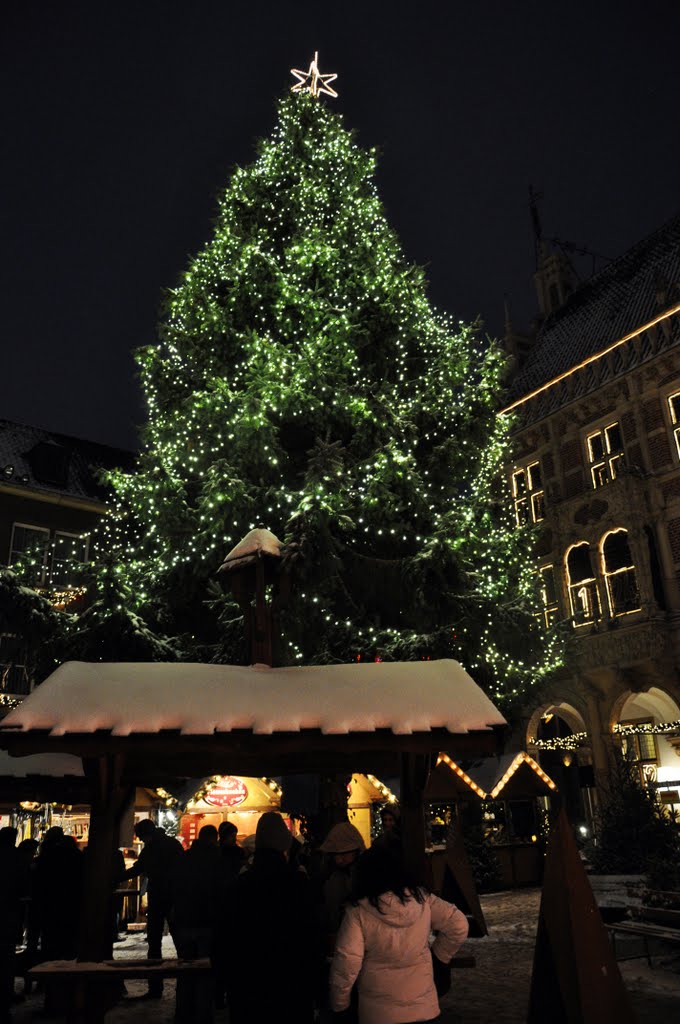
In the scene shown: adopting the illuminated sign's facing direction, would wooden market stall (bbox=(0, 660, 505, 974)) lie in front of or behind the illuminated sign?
in front

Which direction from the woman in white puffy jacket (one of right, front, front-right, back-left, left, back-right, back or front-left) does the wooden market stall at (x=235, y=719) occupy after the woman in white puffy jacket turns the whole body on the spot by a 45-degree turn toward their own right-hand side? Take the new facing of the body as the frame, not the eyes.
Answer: left

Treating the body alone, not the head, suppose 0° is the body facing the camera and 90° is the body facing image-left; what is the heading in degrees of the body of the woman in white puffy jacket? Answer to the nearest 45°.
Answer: approximately 180°

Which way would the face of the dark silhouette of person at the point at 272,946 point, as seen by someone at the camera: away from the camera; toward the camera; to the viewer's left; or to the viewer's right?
away from the camera

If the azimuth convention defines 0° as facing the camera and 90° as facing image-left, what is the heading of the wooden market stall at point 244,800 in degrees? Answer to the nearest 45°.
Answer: approximately 0°

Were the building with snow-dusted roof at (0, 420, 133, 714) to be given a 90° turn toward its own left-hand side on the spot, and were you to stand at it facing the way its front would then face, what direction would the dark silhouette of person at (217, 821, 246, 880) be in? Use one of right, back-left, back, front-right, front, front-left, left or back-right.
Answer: back-right

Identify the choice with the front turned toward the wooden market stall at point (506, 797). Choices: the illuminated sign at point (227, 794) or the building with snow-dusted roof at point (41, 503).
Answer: the building with snow-dusted roof

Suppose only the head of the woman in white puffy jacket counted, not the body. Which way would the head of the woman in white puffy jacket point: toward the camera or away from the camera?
away from the camera

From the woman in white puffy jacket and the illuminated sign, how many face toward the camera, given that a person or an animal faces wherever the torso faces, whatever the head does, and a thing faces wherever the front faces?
1

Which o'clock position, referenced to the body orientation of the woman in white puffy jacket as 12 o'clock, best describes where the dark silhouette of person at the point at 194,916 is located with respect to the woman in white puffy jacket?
The dark silhouette of person is roughly at 11 o'clock from the woman in white puffy jacket.

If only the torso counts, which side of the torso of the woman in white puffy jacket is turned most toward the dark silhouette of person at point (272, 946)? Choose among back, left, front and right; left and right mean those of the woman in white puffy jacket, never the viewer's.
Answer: left

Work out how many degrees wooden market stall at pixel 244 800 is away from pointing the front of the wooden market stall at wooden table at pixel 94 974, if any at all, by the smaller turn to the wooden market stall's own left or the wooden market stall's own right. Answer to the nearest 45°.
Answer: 0° — it already faces it

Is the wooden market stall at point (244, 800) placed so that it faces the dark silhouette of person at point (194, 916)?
yes

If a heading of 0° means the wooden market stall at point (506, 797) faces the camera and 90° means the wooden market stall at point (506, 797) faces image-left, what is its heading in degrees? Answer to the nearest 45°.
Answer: approximately 45°

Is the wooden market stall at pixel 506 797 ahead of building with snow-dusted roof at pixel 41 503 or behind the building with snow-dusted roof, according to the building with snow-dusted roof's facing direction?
ahead
